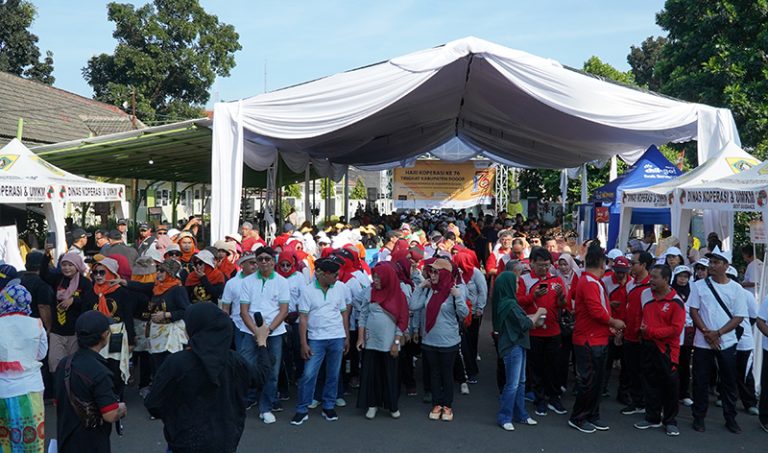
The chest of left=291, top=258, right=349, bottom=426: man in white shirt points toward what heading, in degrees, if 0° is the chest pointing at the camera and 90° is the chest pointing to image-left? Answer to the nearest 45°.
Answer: approximately 0°

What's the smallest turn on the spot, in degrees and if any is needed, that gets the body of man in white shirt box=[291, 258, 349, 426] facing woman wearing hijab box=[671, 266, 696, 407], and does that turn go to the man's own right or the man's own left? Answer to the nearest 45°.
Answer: approximately 90° to the man's own left

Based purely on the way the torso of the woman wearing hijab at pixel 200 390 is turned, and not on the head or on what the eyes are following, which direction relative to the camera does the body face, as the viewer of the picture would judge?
away from the camera

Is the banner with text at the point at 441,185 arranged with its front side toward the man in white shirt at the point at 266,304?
yes
